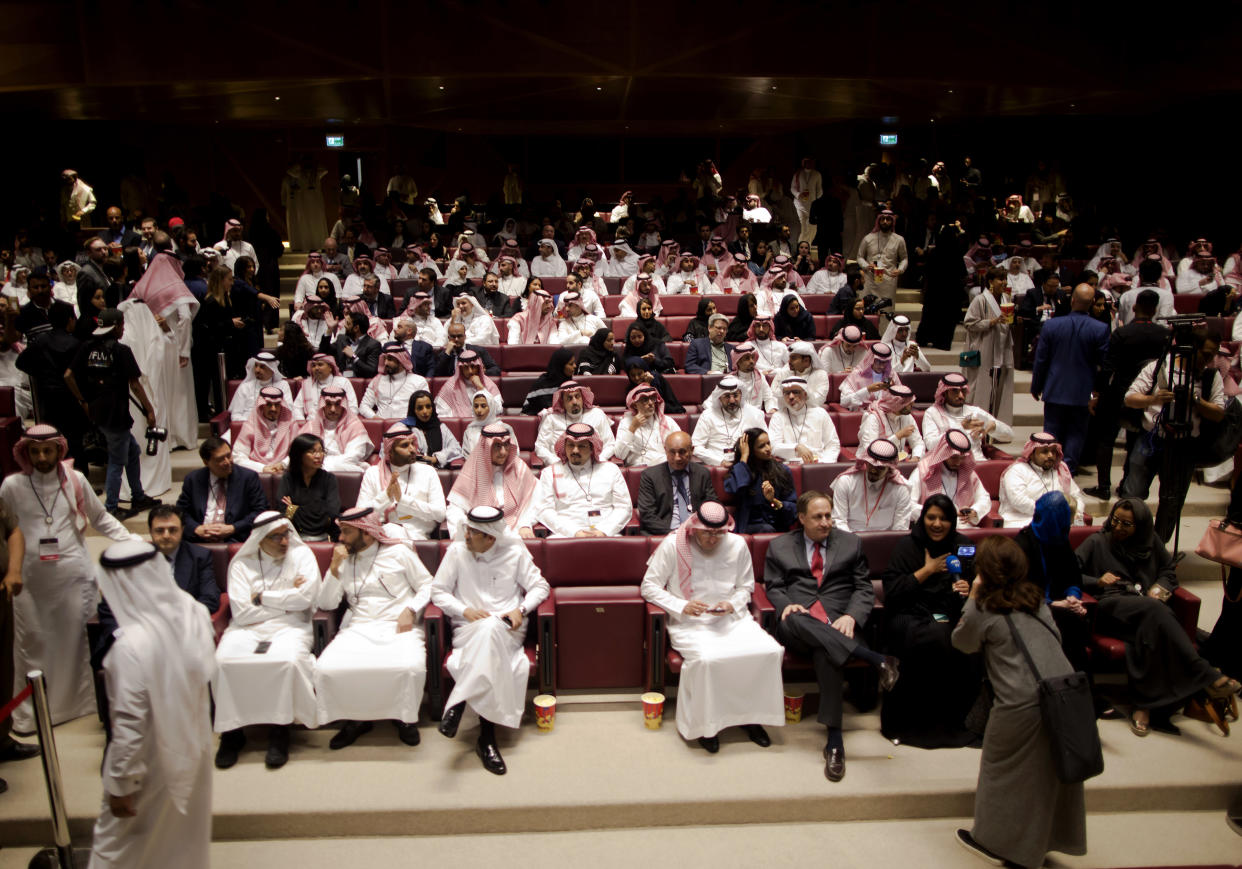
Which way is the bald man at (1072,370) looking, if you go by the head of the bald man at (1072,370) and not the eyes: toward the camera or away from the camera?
away from the camera

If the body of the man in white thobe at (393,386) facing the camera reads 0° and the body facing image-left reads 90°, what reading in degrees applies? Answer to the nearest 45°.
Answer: approximately 0°

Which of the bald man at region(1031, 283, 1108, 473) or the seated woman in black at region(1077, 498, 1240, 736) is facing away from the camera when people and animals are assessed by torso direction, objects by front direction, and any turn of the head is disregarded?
the bald man

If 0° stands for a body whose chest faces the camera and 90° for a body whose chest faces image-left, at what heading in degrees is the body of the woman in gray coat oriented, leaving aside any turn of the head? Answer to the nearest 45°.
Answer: approximately 135°

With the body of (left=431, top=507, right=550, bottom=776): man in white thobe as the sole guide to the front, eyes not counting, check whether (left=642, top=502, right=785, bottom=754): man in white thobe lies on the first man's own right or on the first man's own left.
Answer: on the first man's own left

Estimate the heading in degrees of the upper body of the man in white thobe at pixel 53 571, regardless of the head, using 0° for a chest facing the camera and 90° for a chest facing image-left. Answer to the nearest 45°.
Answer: approximately 0°

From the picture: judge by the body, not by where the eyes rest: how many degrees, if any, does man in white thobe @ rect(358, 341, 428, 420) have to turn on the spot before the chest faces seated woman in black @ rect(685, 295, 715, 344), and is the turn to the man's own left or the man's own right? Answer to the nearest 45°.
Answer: approximately 90° to the man's own left
